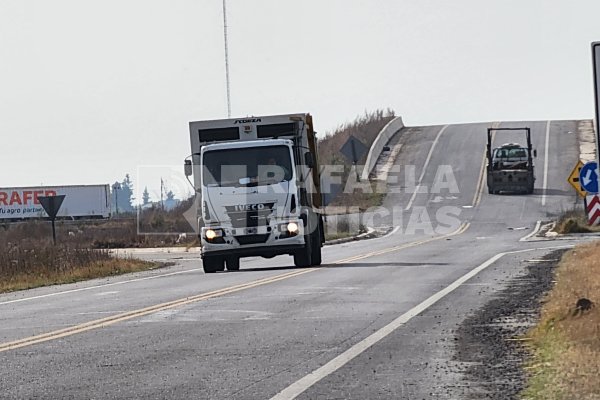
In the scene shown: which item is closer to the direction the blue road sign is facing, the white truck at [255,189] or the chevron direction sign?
the white truck

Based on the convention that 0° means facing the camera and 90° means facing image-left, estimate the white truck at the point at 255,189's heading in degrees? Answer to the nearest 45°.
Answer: approximately 0°

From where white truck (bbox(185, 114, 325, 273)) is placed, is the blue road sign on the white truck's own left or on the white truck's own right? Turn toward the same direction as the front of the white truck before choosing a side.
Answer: on the white truck's own left

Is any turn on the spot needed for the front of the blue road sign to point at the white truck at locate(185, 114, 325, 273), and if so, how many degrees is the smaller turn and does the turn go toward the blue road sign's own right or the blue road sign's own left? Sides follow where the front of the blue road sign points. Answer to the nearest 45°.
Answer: approximately 45° to the blue road sign's own right

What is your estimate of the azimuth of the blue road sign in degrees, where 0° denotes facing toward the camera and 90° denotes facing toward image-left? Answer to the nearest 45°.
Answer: approximately 0°
